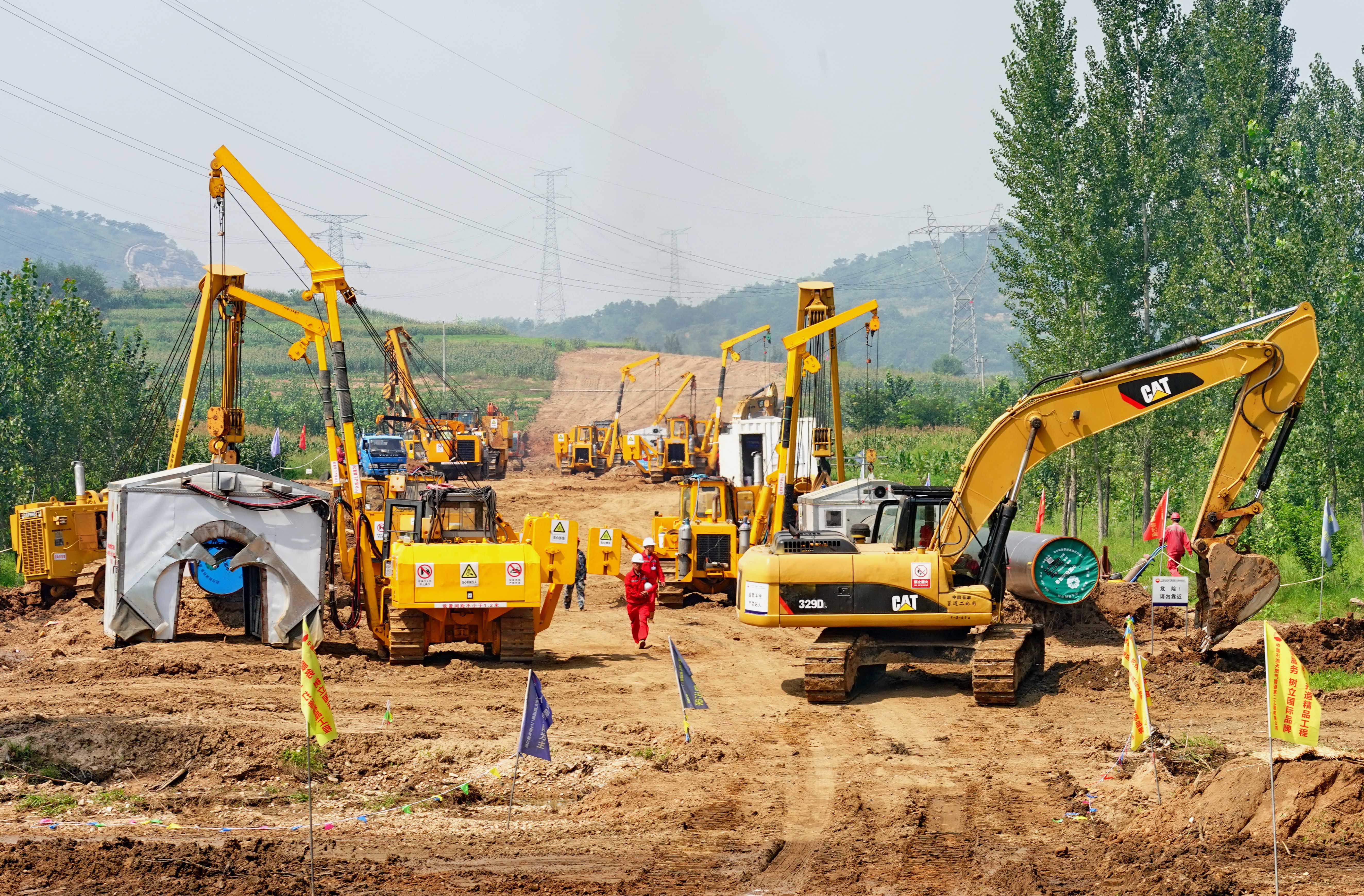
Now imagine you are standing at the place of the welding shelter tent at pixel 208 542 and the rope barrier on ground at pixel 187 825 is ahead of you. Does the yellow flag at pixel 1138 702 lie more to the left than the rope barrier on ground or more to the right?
left

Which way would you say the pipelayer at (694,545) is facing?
toward the camera

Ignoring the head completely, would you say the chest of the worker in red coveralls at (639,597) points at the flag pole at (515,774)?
yes

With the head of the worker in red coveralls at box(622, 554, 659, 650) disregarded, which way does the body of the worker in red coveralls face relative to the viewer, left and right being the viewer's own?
facing the viewer

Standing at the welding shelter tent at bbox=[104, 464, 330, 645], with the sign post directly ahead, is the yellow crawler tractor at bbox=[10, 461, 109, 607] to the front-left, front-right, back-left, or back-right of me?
back-left

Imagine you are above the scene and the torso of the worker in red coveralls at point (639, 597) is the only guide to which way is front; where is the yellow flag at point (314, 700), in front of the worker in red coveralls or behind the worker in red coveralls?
in front

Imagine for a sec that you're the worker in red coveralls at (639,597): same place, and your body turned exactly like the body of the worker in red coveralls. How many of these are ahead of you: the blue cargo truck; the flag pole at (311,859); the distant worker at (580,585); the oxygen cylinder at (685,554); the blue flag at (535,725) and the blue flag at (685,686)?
3

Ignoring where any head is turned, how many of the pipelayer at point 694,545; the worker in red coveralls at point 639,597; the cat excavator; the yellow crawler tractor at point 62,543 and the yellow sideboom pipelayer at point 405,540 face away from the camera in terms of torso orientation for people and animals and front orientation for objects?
1

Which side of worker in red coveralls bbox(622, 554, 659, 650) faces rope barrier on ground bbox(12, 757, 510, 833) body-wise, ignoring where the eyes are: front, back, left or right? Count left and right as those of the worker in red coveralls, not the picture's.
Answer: front

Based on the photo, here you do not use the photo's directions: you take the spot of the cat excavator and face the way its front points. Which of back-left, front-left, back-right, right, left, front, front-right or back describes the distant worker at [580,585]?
back-left

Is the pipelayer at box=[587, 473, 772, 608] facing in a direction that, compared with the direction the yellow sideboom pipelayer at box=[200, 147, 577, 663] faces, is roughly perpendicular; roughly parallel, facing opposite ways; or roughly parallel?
roughly parallel, facing opposite ways

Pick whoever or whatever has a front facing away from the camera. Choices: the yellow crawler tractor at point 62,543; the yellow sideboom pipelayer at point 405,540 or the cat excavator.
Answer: the yellow sideboom pipelayer

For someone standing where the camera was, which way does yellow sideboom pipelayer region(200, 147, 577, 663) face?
facing away from the viewer

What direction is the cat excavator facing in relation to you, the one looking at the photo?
facing to the right of the viewer

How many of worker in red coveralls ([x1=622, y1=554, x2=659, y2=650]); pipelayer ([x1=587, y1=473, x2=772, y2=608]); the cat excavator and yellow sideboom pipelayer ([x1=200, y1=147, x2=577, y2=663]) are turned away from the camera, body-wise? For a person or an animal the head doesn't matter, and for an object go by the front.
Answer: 1

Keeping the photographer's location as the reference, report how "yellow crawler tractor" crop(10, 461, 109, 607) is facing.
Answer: facing the viewer and to the left of the viewer

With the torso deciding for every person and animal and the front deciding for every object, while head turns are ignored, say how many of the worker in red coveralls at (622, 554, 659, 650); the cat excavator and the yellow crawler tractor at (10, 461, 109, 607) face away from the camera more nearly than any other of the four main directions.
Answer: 0

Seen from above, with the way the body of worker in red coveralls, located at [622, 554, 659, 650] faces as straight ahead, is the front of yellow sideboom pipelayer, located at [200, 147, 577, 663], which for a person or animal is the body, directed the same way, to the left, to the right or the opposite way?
the opposite way
